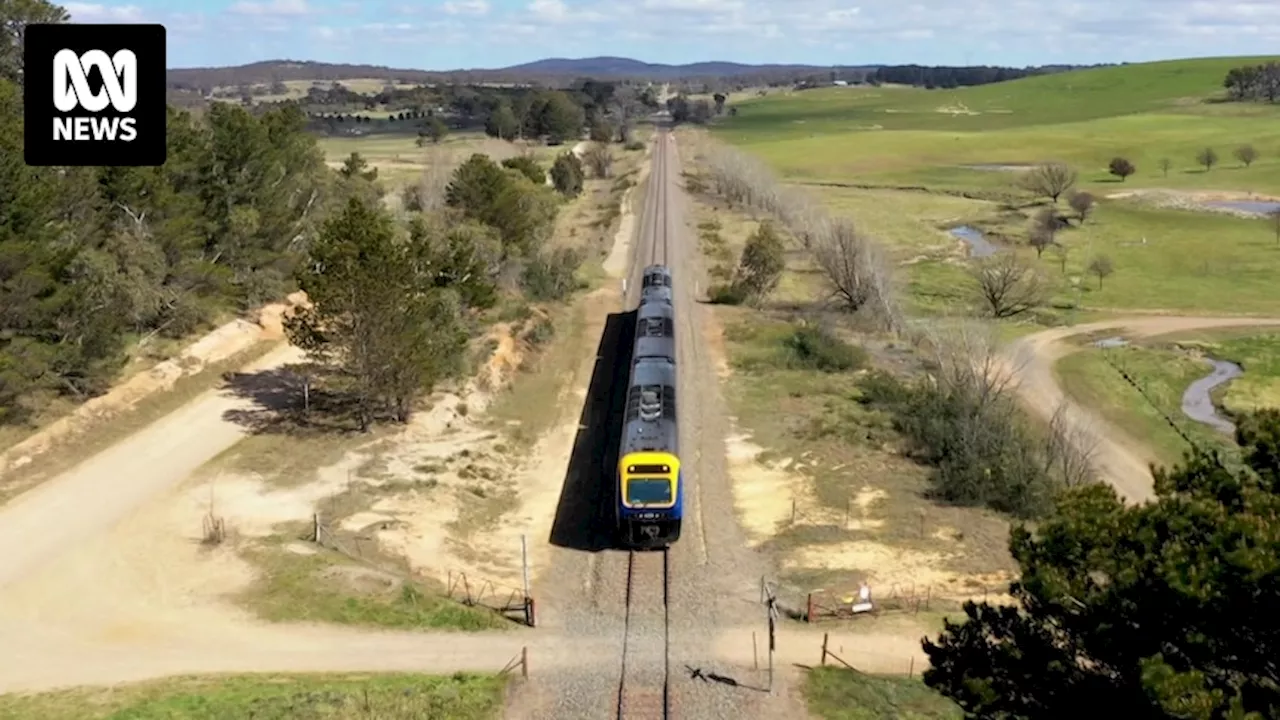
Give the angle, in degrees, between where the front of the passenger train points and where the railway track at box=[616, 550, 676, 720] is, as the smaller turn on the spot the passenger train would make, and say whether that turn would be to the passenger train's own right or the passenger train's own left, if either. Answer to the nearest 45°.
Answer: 0° — it already faces it

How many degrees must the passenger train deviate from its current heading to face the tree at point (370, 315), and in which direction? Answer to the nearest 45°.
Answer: approximately 135° to its right

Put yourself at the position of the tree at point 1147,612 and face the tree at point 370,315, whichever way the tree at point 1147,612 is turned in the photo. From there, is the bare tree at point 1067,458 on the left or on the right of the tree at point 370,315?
right

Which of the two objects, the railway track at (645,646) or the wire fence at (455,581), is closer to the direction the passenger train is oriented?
the railway track

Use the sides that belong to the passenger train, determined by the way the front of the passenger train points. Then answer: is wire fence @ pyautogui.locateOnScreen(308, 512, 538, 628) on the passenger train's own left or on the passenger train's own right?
on the passenger train's own right

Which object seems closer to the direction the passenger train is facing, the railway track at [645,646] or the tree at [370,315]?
the railway track

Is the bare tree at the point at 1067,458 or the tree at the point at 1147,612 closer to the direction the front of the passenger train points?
the tree

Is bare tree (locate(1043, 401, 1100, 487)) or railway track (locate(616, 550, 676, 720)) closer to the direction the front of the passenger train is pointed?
the railway track

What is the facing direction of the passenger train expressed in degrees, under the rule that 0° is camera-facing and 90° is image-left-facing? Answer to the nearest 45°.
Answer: approximately 0°
